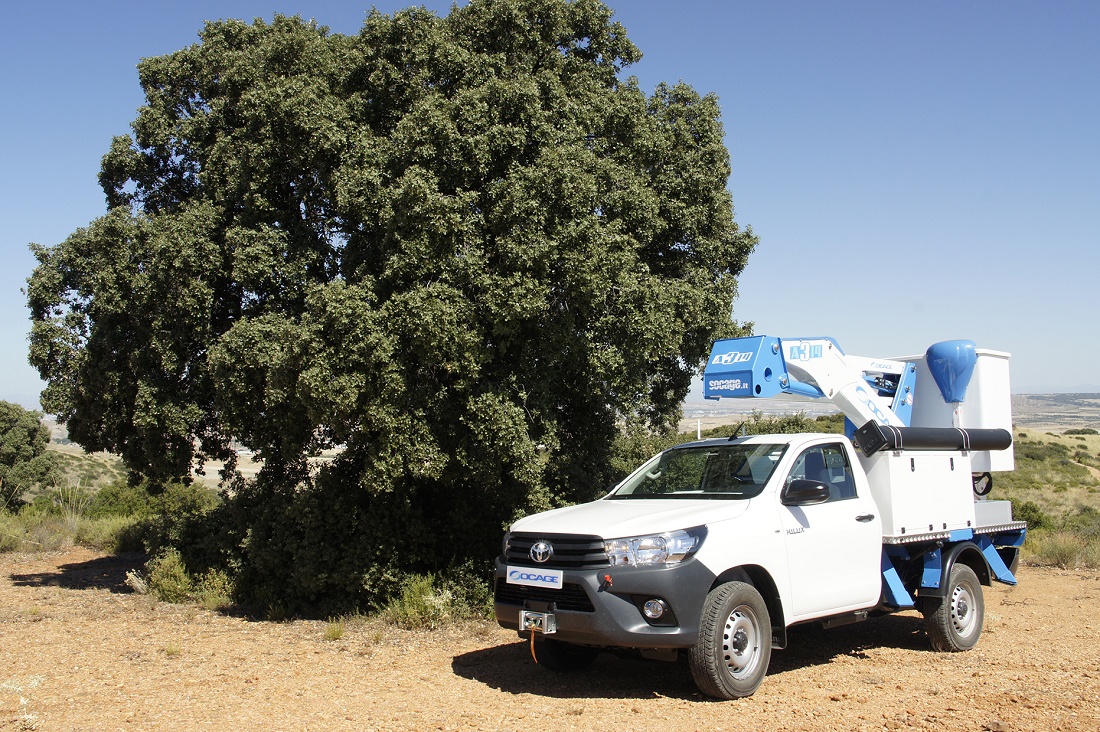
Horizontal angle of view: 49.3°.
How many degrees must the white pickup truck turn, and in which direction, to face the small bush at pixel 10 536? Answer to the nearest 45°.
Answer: approximately 90° to its right

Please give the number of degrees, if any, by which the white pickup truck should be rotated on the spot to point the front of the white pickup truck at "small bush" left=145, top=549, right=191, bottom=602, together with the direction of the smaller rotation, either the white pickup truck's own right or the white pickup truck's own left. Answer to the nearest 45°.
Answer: approximately 90° to the white pickup truck's own right

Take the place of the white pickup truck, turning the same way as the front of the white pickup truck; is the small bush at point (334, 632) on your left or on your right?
on your right

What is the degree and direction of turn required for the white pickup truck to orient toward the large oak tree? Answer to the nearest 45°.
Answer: approximately 90° to its right

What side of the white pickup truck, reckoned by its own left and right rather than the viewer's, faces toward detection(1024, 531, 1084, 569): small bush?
back

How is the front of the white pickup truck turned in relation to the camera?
facing the viewer and to the left of the viewer

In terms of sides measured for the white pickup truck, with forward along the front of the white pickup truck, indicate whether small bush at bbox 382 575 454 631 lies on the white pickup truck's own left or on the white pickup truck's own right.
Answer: on the white pickup truck's own right

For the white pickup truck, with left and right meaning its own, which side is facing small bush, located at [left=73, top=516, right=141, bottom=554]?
right

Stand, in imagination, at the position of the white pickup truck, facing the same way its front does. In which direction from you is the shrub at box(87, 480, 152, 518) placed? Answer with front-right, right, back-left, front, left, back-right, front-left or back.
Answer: right
